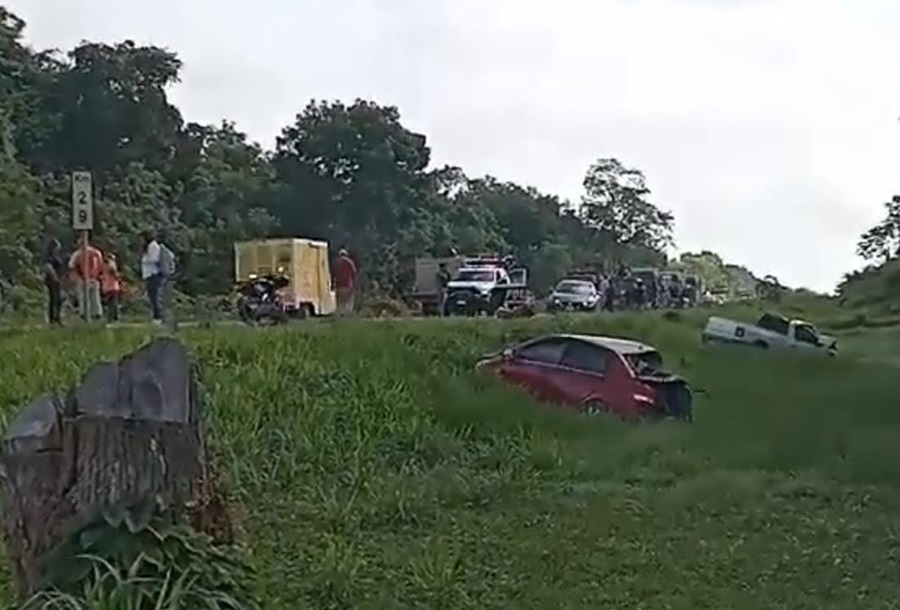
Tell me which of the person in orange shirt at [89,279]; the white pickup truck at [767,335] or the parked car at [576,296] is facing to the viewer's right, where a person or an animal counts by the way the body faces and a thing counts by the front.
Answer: the white pickup truck

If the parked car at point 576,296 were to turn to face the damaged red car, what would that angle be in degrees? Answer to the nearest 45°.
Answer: approximately 45° to its left

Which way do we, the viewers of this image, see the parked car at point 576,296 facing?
facing the viewer and to the left of the viewer

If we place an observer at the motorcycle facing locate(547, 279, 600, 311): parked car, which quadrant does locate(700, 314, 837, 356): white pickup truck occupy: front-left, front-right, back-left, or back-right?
front-right

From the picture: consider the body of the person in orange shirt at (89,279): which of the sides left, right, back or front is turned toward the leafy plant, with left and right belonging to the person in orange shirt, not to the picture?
back

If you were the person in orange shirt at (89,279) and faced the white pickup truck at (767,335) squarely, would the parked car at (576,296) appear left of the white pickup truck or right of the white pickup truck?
left

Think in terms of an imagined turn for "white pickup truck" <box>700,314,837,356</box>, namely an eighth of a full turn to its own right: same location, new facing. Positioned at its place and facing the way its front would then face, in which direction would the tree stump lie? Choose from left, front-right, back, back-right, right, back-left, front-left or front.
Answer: front-right

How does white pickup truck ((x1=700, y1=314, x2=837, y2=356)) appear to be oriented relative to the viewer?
to the viewer's right

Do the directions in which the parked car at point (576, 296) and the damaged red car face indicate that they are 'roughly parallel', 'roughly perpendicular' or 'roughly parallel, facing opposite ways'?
roughly perpendicular

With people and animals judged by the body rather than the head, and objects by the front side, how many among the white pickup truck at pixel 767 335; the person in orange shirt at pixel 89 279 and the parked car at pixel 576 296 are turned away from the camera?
1
